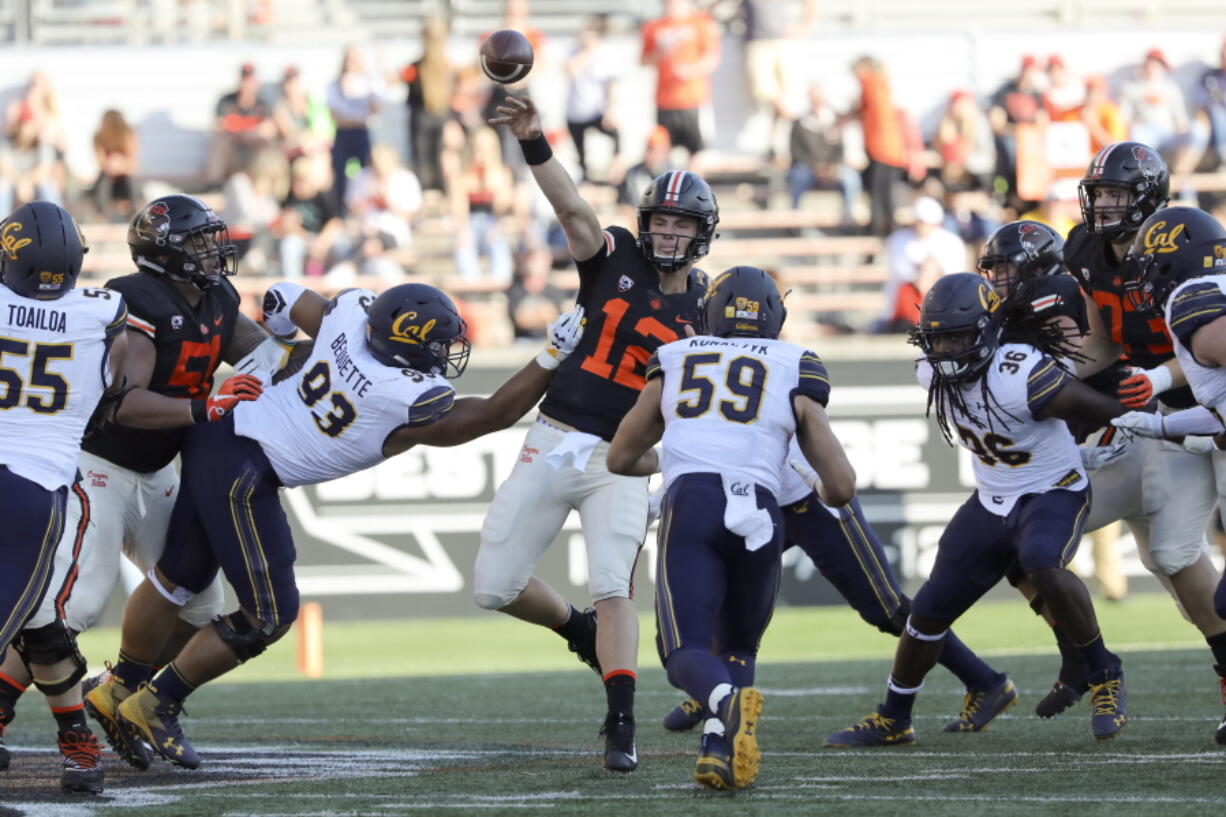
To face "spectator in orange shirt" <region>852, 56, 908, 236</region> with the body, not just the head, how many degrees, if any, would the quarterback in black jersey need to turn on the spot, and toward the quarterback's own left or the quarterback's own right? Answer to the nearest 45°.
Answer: approximately 180°

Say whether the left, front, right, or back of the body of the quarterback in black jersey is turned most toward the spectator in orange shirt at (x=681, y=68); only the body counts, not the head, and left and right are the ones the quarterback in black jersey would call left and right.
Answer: back

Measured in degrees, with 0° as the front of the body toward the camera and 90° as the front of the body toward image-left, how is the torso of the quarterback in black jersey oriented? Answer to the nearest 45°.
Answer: approximately 0°
